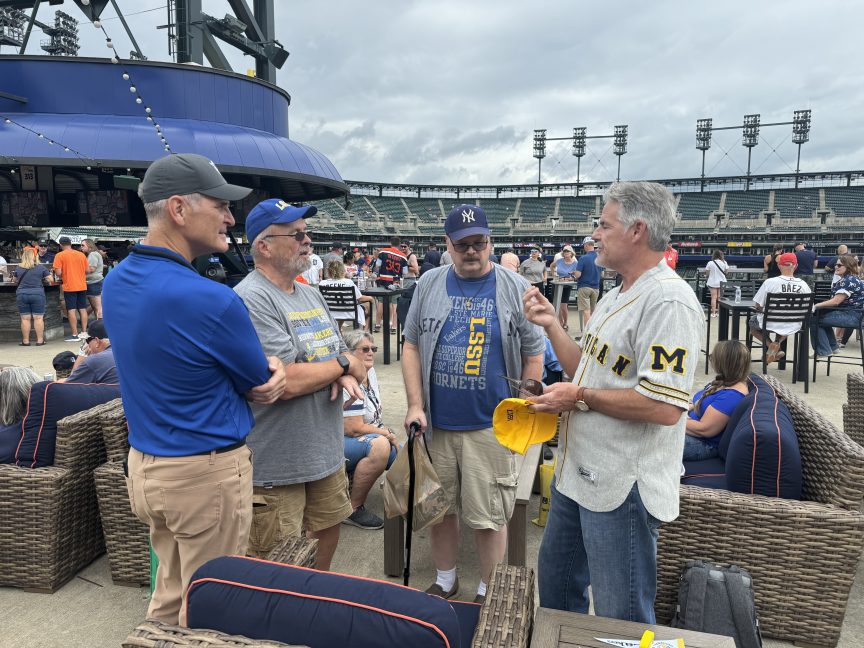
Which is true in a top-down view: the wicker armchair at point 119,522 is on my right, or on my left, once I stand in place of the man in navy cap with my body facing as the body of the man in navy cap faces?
on my right

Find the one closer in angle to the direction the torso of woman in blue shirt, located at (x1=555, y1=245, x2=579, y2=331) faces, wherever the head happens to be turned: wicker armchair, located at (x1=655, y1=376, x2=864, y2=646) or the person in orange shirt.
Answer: the wicker armchair

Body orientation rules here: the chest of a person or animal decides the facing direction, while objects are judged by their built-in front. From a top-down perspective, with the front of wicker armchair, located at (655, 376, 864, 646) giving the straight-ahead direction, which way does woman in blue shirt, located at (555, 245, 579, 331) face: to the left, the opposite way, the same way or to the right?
to the left

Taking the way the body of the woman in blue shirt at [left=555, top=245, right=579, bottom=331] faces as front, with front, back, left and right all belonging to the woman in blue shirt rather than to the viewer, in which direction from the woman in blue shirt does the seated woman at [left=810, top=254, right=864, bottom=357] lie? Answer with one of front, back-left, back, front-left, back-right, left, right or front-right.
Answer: front-left

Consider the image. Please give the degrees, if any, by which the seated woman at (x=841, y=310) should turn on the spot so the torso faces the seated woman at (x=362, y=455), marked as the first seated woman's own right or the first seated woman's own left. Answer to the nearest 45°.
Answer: approximately 90° to the first seated woman's own left

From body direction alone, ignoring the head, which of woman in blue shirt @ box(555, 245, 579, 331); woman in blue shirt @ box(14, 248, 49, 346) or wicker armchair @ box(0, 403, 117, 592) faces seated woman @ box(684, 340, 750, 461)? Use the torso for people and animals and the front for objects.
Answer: woman in blue shirt @ box(555, 245, 579, 331)

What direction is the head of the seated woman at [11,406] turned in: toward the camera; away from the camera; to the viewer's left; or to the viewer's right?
away from the camera

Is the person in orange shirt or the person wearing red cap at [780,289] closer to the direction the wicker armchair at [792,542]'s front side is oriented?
the person in orange shirt

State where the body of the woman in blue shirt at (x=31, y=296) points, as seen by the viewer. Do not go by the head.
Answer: away from the camera

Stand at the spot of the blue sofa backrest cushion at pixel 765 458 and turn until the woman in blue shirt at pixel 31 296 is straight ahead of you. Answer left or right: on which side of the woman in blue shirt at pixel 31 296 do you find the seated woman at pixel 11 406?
left
